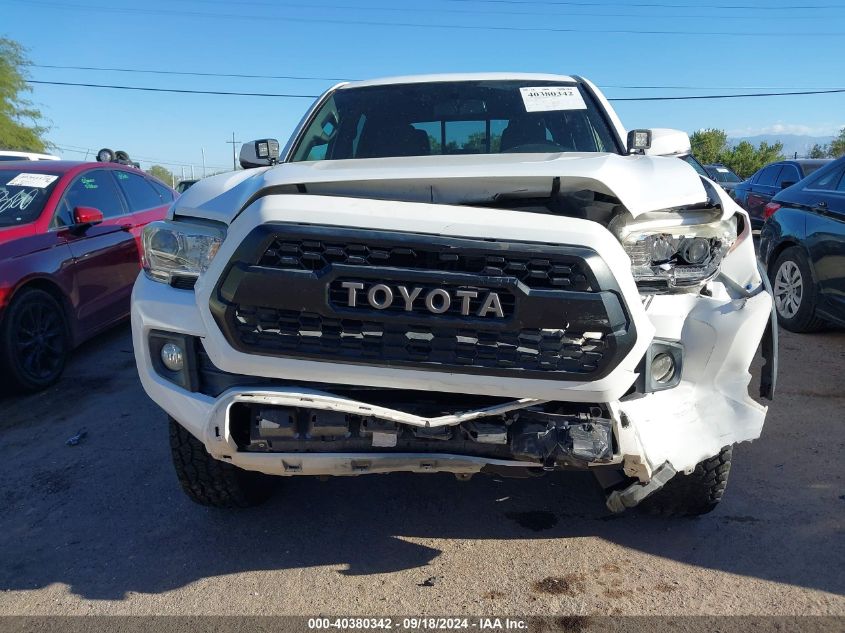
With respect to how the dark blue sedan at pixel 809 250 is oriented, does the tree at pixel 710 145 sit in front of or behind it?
behind

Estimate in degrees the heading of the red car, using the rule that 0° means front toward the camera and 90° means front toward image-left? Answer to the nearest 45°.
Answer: approximately 45°

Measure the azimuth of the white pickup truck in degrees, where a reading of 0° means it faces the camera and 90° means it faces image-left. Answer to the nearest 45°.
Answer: approximately 0°

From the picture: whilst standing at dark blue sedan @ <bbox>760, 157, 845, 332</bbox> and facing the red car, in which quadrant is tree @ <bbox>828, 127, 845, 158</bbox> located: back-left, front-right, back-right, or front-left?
back-right

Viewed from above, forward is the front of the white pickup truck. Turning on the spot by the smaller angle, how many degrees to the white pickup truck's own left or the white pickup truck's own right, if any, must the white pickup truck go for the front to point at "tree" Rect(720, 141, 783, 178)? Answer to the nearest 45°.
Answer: approximately 135° to the white pickup truck's own left

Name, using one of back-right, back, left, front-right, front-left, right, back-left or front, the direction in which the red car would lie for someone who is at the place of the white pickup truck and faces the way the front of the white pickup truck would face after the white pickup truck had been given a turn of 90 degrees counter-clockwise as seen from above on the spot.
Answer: back-left
